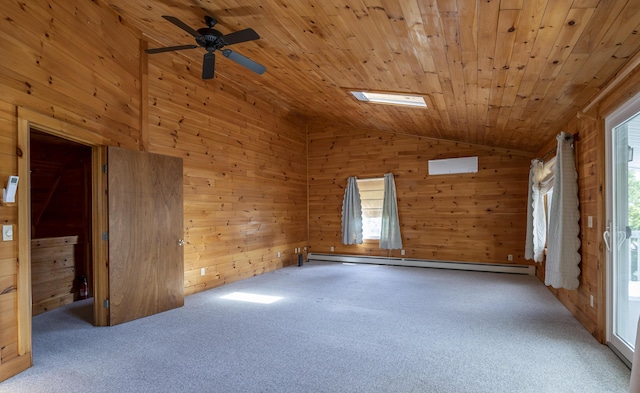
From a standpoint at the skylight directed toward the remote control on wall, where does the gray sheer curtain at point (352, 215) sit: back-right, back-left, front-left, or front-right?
back-right

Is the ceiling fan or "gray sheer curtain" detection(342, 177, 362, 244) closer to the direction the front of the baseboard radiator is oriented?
the ceiling fan

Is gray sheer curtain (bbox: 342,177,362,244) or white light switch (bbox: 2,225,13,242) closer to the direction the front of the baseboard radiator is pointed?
the white light switch

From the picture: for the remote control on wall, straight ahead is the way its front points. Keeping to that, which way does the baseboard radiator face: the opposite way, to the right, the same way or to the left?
to the right

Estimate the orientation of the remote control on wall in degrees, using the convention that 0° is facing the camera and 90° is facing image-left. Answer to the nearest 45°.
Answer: approximately 315°

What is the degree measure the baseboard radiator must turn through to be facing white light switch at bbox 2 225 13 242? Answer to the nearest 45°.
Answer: approximately 45° to its right

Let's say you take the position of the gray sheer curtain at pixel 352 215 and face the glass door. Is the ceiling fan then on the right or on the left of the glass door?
right

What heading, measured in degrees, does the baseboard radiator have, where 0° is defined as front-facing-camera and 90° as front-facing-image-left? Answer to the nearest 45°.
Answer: approximately 0°
